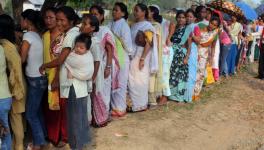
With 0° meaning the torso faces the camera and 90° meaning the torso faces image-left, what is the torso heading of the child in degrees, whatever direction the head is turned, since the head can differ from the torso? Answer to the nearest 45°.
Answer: approximately 45°

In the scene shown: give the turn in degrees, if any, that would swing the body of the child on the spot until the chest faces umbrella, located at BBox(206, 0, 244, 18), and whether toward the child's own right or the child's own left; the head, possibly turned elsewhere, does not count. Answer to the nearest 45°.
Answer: approximately 180°
